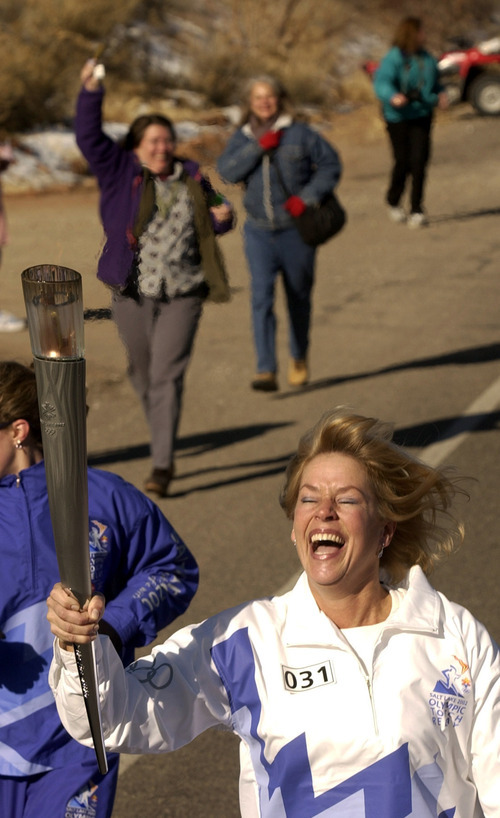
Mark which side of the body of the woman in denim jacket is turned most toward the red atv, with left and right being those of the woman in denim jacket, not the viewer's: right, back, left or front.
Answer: back

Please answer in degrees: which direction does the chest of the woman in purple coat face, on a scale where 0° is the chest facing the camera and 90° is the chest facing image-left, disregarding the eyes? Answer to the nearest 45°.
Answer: approximately 0°

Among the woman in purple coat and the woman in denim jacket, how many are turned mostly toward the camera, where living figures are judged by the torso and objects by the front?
2

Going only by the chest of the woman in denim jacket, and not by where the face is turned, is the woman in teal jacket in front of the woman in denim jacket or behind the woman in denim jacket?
behind

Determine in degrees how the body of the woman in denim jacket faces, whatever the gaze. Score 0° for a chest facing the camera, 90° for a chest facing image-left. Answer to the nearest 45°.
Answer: approximately 0°
